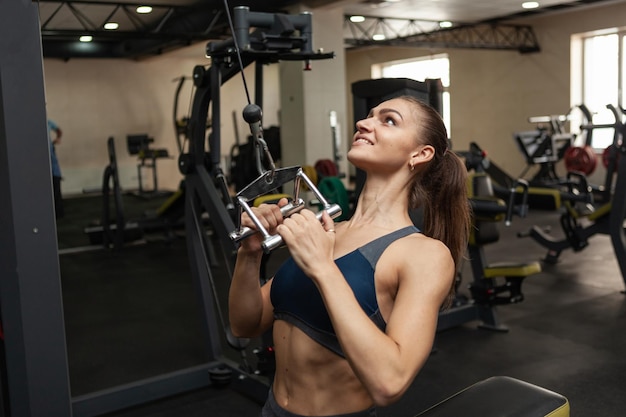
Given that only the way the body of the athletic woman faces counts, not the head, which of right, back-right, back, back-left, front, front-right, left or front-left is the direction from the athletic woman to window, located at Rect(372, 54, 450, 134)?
back-right

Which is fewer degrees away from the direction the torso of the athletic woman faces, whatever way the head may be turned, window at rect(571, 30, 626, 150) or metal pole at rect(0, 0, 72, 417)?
the metal pole

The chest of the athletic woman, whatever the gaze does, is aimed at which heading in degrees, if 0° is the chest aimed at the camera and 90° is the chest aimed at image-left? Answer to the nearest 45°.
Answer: approximately 45°

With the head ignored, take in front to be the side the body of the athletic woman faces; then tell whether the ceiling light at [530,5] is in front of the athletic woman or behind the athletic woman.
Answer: behind

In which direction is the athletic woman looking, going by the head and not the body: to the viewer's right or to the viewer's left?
to the viewer's left

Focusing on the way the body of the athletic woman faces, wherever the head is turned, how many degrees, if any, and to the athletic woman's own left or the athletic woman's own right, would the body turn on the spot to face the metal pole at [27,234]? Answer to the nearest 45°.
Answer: approximately 90° to the athletic woman's own right
